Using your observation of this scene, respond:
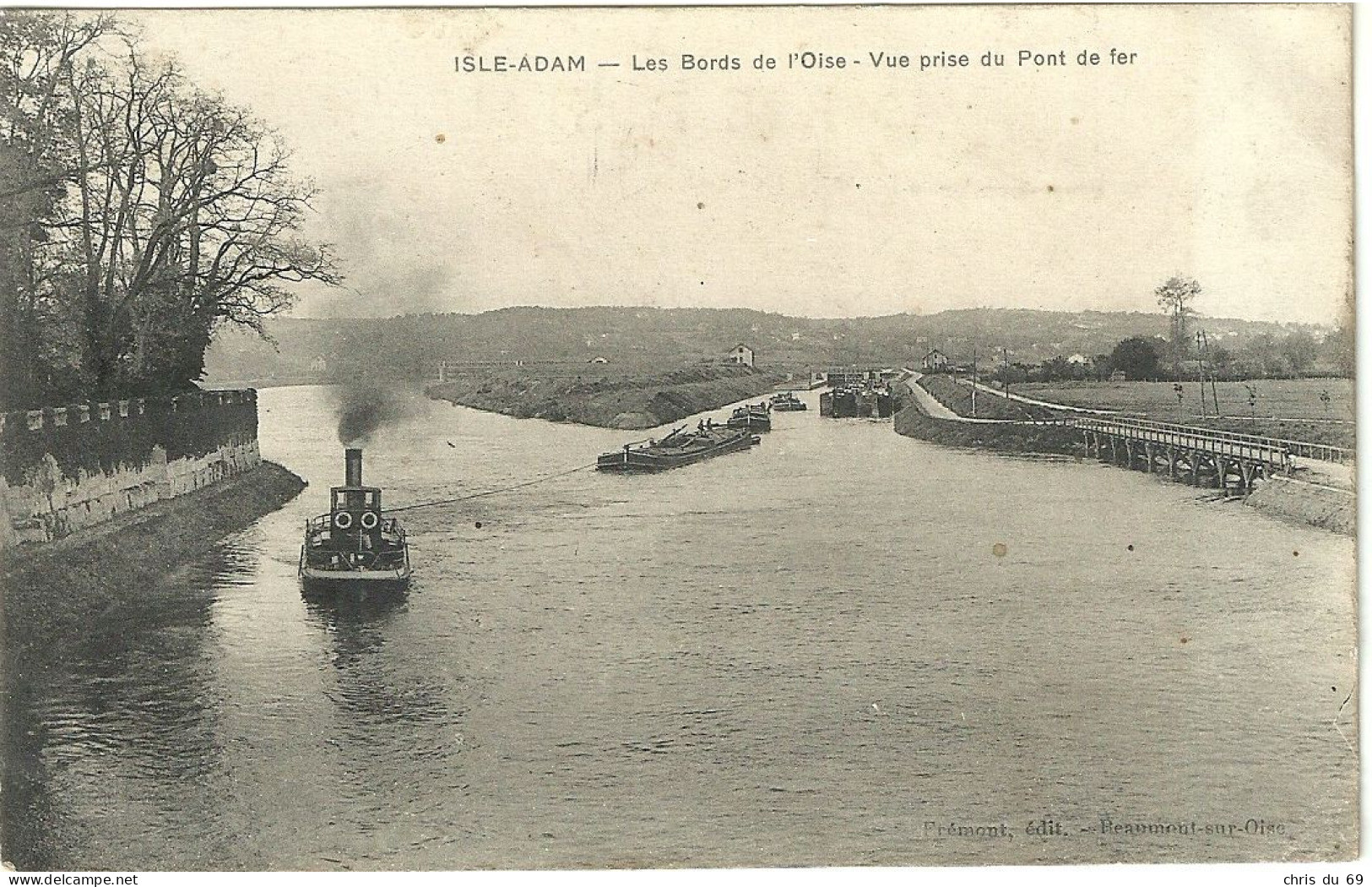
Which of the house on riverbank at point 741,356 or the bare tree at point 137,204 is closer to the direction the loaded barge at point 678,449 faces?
the bare tree

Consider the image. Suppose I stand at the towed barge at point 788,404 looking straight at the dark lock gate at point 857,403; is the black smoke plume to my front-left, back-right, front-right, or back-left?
back-right

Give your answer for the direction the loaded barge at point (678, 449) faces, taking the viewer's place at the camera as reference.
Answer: facing the viewer and to the left of the viewer
